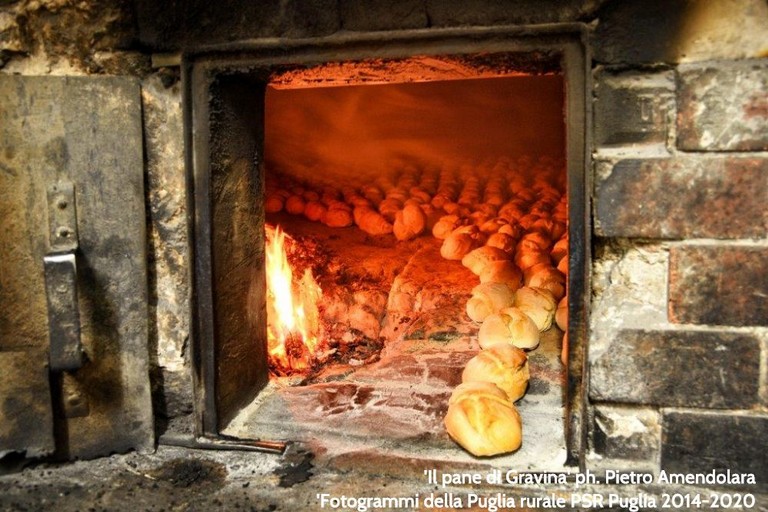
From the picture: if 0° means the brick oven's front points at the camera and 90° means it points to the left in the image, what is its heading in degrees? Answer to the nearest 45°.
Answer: approximately 0°
